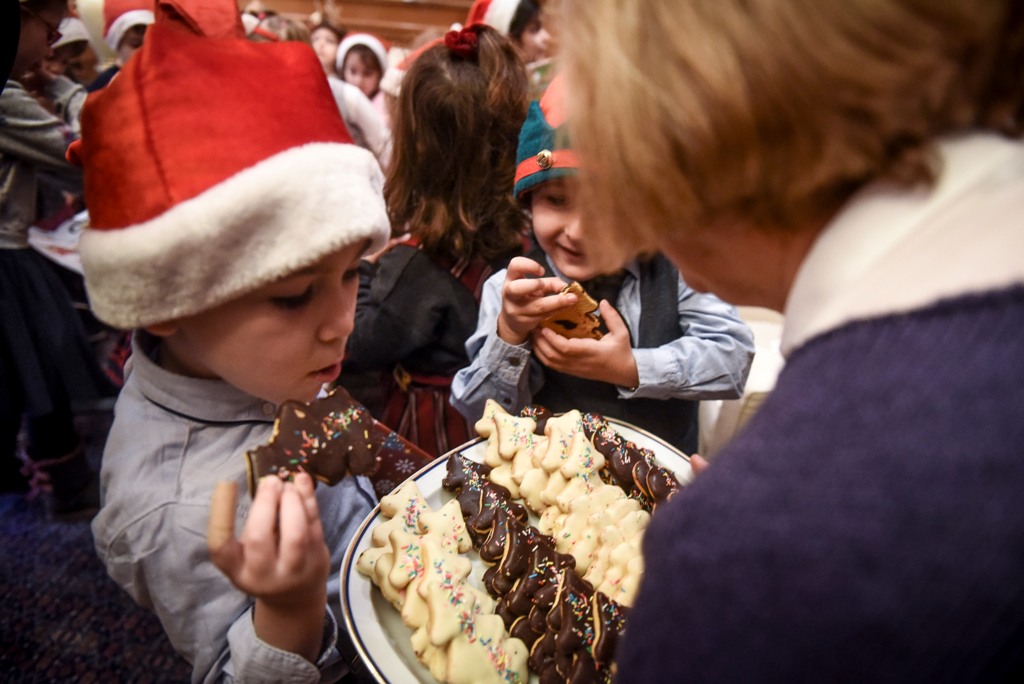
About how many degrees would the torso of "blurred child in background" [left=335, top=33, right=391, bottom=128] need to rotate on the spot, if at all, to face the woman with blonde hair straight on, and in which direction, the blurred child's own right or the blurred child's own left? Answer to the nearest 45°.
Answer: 0° — they already face them

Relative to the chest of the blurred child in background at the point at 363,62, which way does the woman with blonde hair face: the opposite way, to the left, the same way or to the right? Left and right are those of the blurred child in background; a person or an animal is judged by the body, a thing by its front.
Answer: the opposite way

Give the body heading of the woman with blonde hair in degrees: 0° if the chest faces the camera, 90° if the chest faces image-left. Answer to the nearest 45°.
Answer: approximately 135°

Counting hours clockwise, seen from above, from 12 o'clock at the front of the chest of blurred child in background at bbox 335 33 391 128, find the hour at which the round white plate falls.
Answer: The round white plate is roughly at 12 o'clock from the blurred child in background.

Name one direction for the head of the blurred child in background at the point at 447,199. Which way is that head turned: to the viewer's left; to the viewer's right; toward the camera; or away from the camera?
away from the camera

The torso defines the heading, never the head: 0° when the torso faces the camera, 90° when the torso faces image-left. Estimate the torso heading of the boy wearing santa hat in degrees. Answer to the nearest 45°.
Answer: approximately 315°

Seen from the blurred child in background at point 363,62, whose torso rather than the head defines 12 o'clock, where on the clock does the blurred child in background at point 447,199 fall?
the blurred child in background at point 447,199 is roughly at 12 o'clock from the blurred child in background at point 363,62.

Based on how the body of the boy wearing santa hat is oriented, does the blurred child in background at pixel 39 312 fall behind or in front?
behind

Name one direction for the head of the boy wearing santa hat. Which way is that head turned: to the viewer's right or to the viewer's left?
to the viewer's right

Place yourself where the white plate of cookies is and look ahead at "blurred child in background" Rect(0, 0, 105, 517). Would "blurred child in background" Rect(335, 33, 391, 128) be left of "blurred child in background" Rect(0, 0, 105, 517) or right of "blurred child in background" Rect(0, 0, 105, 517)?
right

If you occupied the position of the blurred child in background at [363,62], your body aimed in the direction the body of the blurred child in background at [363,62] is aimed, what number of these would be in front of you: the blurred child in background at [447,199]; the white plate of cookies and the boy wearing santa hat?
3

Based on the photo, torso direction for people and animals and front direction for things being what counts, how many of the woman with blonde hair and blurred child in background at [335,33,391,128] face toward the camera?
1

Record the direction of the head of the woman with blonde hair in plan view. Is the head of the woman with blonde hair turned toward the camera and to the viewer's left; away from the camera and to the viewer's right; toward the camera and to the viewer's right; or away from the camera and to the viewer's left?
away from the camera and to the viewer's left

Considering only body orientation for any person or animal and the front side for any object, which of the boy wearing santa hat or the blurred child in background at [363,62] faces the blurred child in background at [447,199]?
the blurred child in background at [363,62]

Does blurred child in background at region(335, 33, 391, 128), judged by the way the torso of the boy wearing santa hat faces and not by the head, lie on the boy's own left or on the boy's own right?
on the boy's own left
